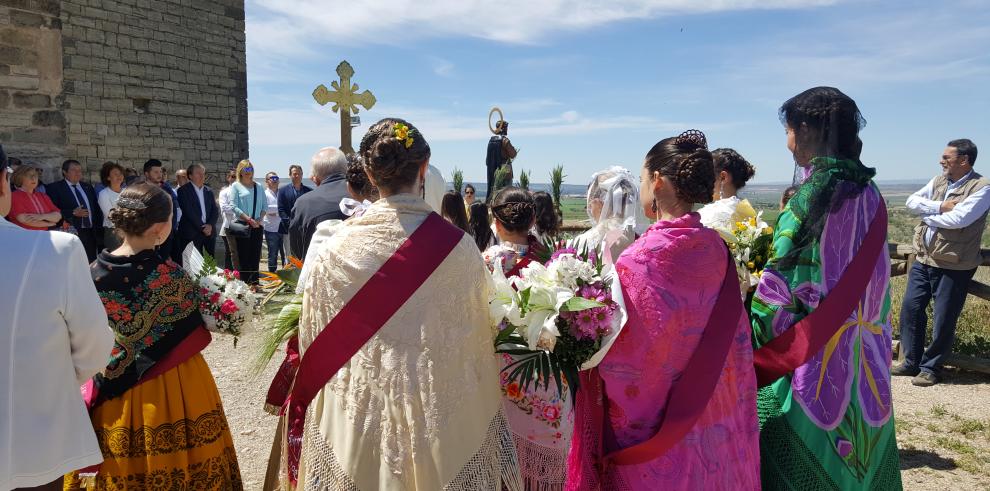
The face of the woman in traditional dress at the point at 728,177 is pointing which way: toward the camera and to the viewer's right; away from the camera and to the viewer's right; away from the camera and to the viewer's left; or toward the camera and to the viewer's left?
away from the camera and to the viewer's left

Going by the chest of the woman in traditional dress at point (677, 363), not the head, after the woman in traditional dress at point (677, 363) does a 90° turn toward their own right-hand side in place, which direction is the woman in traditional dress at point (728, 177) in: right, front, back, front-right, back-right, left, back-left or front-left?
front-left

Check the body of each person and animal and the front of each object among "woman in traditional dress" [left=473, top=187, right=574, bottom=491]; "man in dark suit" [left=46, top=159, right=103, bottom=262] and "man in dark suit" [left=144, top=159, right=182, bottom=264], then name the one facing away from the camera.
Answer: the woman in traditional dress

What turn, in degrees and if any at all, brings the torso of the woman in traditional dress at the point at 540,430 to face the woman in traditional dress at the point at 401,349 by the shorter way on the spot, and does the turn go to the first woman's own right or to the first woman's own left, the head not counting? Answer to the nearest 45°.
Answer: approximately 135° to the first woman's own left

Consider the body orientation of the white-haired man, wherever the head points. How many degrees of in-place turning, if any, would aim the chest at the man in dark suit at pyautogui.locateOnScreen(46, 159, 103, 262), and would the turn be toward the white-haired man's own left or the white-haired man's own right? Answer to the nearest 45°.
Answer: approximately 45° to the white-haired man's own left

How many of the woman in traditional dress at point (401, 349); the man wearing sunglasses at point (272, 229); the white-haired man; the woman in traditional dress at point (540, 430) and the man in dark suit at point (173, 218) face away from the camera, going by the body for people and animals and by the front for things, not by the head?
3

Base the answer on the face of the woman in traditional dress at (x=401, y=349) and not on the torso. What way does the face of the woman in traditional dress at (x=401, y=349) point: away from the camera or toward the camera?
away from the camera

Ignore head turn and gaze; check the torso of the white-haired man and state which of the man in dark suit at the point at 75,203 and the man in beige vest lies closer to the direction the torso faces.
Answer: the man in dark suit

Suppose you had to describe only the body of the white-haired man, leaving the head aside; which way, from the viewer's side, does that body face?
away from the camera

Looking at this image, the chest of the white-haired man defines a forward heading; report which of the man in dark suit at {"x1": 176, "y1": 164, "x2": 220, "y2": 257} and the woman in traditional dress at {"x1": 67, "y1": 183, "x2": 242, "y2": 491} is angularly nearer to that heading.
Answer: the man in dark suit

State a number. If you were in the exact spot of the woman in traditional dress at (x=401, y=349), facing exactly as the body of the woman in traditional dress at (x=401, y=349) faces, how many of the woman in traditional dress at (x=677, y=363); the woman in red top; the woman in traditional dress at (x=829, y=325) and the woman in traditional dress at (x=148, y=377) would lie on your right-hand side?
2

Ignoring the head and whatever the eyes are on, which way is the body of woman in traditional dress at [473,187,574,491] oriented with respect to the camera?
away from the camera

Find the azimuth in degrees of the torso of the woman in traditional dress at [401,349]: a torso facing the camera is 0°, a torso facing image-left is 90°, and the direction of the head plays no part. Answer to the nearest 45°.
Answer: approximately 180°

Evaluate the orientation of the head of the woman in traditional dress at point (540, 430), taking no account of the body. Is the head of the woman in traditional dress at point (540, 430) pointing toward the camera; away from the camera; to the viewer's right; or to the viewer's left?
away from the camera

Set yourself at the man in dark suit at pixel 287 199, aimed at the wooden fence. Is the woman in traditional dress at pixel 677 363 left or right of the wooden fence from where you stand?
right
